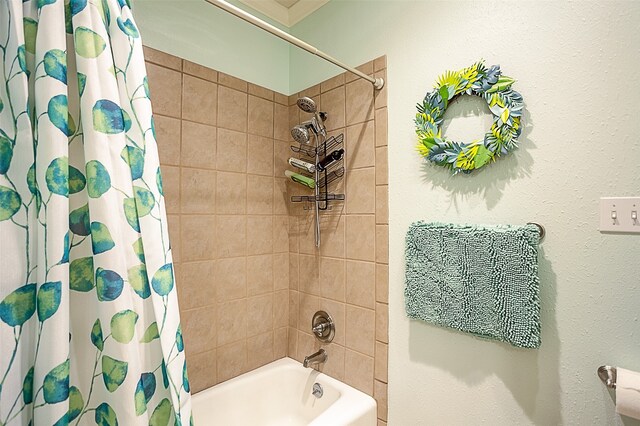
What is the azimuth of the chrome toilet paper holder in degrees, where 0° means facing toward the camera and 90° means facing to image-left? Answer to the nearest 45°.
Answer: approximately 45°

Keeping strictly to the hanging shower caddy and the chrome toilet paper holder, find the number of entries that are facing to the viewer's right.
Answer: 0

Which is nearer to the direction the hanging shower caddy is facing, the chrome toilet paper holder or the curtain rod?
the curtain rod

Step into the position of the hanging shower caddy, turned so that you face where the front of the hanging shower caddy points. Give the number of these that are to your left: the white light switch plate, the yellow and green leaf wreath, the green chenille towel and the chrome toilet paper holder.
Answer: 4

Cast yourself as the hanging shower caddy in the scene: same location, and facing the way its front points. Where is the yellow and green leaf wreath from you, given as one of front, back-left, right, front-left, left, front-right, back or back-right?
left

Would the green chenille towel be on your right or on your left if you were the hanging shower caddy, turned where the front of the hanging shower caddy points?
on your left

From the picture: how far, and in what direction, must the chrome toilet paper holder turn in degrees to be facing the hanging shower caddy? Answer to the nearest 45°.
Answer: approximately 45° to its right
